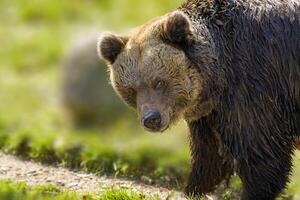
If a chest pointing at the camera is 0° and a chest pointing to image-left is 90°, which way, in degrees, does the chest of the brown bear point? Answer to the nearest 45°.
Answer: approximately 45°
